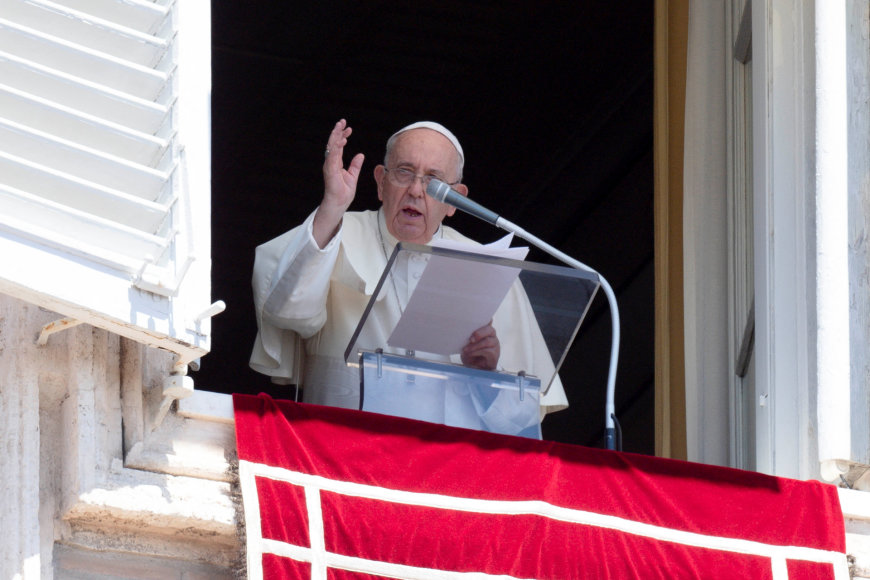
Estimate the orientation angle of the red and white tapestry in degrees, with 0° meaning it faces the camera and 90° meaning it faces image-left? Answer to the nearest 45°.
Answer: approximately 0°

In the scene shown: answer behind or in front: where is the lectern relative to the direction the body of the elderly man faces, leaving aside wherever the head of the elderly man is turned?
in front

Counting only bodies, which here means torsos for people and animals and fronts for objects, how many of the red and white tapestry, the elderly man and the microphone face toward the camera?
2

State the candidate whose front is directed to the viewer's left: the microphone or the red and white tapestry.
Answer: the microphone

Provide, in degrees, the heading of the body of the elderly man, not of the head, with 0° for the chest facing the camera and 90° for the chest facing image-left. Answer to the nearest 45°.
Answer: approximately 0°

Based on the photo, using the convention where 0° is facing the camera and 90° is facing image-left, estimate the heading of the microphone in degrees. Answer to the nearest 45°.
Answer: approximately 90°
